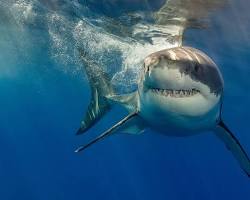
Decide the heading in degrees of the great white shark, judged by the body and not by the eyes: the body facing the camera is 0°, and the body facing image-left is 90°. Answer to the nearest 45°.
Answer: approximately 0°
